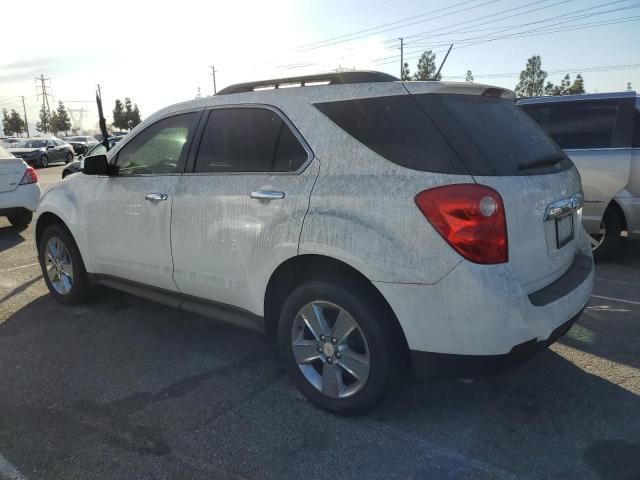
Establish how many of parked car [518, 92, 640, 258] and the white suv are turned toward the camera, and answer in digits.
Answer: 0

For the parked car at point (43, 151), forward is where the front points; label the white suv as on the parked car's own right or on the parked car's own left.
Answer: on the parked car's own left

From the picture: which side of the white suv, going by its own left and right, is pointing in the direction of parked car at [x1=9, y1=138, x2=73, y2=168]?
front

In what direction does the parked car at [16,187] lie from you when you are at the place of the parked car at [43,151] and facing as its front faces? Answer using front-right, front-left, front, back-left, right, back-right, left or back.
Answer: front-left

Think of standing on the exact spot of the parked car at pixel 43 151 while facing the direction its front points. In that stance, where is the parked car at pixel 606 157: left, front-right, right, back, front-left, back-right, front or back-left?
front-left

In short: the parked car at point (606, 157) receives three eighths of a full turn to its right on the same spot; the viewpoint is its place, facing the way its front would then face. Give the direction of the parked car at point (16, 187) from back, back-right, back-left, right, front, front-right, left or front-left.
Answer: back

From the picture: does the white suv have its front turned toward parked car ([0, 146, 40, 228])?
yes

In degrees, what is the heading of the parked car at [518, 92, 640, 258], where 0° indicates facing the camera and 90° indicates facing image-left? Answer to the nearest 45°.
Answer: approximately 135°

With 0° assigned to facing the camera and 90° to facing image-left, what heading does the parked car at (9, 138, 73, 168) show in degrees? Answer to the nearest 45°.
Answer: approximately 45°

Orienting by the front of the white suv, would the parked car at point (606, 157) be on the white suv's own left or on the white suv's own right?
on the white suv's own right

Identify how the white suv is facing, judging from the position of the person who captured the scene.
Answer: facing away from the viewer and to the left of the viewer
